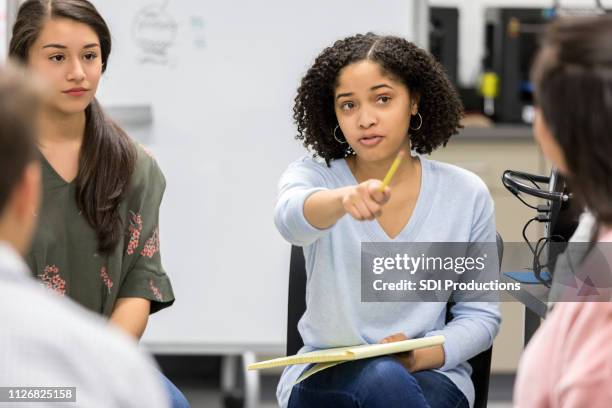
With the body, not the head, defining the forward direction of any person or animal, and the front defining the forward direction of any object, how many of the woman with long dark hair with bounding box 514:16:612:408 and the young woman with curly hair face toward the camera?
1

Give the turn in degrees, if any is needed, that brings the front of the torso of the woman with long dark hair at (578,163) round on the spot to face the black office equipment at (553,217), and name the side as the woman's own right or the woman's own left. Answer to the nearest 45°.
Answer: approximately 45° to the woman's own right

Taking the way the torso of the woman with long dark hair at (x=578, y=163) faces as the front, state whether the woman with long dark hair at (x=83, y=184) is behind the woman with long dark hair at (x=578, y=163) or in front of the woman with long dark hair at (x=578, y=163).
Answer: in front

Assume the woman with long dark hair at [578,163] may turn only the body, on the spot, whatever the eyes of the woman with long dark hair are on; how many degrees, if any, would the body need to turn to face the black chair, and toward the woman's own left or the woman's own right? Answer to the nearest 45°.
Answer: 0° — they already face it

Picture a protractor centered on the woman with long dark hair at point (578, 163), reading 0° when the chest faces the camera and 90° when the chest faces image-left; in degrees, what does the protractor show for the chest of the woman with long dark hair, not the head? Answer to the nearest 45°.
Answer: approximately 135°

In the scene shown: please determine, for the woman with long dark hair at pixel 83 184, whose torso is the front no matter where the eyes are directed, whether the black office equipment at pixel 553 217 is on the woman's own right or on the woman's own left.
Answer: on the woman's own left

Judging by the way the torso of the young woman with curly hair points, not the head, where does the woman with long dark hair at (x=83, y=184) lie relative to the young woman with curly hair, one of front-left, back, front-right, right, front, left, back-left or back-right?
right

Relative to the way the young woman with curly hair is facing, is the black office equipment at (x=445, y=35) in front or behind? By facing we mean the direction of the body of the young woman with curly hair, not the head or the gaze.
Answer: behind

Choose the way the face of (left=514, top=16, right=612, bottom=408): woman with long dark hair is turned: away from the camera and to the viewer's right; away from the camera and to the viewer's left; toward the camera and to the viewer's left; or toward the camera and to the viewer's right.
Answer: away from the camera and to the viewer's left

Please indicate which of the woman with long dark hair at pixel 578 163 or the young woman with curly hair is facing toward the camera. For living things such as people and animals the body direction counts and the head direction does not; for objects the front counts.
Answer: the young woman with curly hair

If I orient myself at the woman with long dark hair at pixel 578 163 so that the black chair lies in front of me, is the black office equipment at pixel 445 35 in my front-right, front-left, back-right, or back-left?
front-right

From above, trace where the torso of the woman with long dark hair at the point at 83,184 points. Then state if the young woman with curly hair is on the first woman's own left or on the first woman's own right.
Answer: on the first woman's own left

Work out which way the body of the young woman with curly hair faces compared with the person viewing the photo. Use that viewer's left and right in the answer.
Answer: facing the viewer
